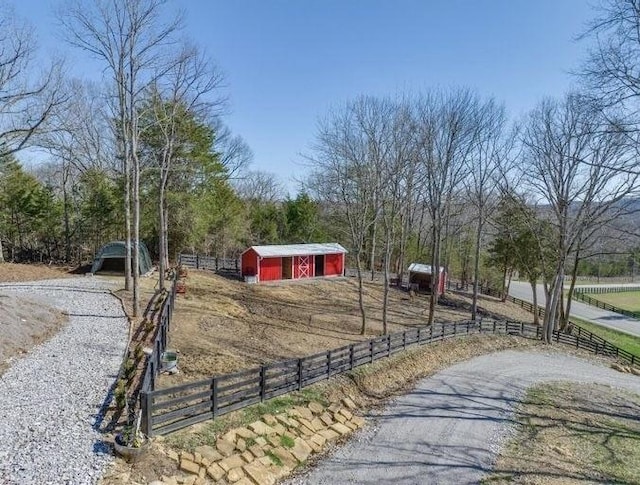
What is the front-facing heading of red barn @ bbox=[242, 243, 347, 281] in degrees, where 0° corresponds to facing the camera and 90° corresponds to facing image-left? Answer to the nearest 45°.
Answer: approximately 315°

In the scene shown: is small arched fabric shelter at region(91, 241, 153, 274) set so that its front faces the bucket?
yes

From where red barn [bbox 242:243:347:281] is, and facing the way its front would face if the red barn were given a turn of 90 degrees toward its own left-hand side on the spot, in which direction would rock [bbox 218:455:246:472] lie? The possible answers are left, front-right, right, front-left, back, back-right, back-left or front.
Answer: back-right

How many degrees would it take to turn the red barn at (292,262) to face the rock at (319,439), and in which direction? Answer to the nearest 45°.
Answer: approximately 45° to its right

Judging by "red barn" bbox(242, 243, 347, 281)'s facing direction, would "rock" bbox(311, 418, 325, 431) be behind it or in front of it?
in front

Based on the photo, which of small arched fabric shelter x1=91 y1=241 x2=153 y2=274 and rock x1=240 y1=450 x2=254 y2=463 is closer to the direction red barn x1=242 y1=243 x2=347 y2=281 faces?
the rock

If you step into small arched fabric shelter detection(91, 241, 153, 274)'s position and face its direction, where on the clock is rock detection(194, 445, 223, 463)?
The rock is roughly at 12 o'clock from the small arched fabric shelter.

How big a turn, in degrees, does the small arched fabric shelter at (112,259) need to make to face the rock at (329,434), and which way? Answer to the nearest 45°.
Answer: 0° — it already faces it

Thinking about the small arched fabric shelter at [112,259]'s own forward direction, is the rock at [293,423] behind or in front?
in front
